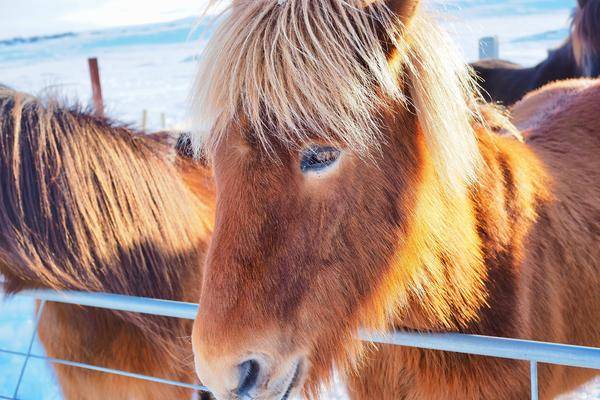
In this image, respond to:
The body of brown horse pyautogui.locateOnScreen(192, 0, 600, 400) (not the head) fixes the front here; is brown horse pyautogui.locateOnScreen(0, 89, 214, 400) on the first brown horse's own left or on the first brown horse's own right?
on the first brown horse's own right

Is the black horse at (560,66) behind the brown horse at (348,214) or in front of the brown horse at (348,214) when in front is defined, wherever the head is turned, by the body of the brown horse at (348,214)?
behind

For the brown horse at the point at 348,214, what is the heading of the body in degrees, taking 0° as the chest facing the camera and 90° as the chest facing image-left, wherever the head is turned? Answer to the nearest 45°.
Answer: approximately 45°

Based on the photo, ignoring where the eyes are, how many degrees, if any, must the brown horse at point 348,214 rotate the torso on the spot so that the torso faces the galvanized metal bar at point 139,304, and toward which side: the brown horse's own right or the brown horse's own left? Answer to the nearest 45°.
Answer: approximately 45° to the brown horse's own right
